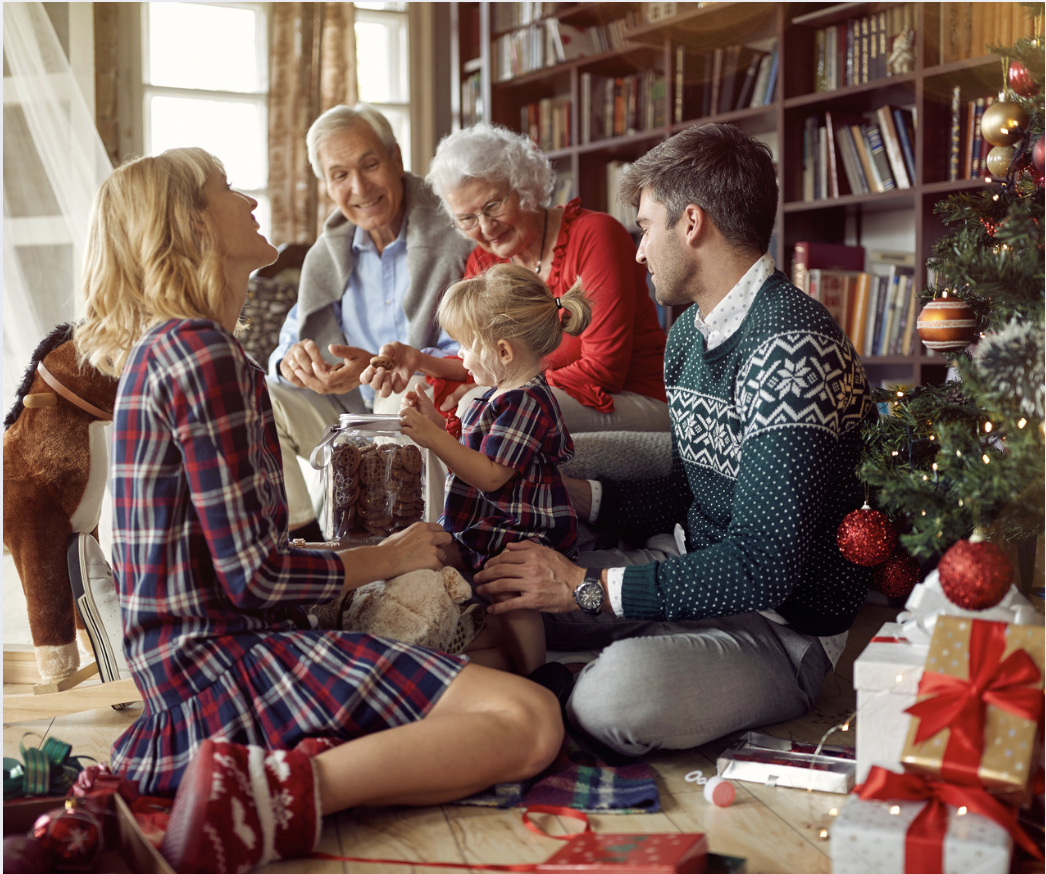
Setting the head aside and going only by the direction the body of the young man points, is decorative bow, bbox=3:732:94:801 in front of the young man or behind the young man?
in front

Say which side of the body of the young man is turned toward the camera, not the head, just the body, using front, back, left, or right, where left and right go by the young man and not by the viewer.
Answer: left

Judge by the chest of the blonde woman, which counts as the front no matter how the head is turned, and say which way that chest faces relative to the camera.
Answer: to the viewer's right

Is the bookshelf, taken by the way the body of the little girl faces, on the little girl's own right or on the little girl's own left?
on the little girl's own right

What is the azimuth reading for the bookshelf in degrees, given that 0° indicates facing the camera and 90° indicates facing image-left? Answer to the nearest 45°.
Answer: approximately 45°

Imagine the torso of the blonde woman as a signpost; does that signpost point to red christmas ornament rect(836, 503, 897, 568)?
yes

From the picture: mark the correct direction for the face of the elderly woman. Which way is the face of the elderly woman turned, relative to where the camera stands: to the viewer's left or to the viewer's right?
to the viewer's left

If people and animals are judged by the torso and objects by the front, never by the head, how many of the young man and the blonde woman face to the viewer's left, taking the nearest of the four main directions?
1

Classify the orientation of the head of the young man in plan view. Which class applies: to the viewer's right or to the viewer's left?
to the viewer's left
